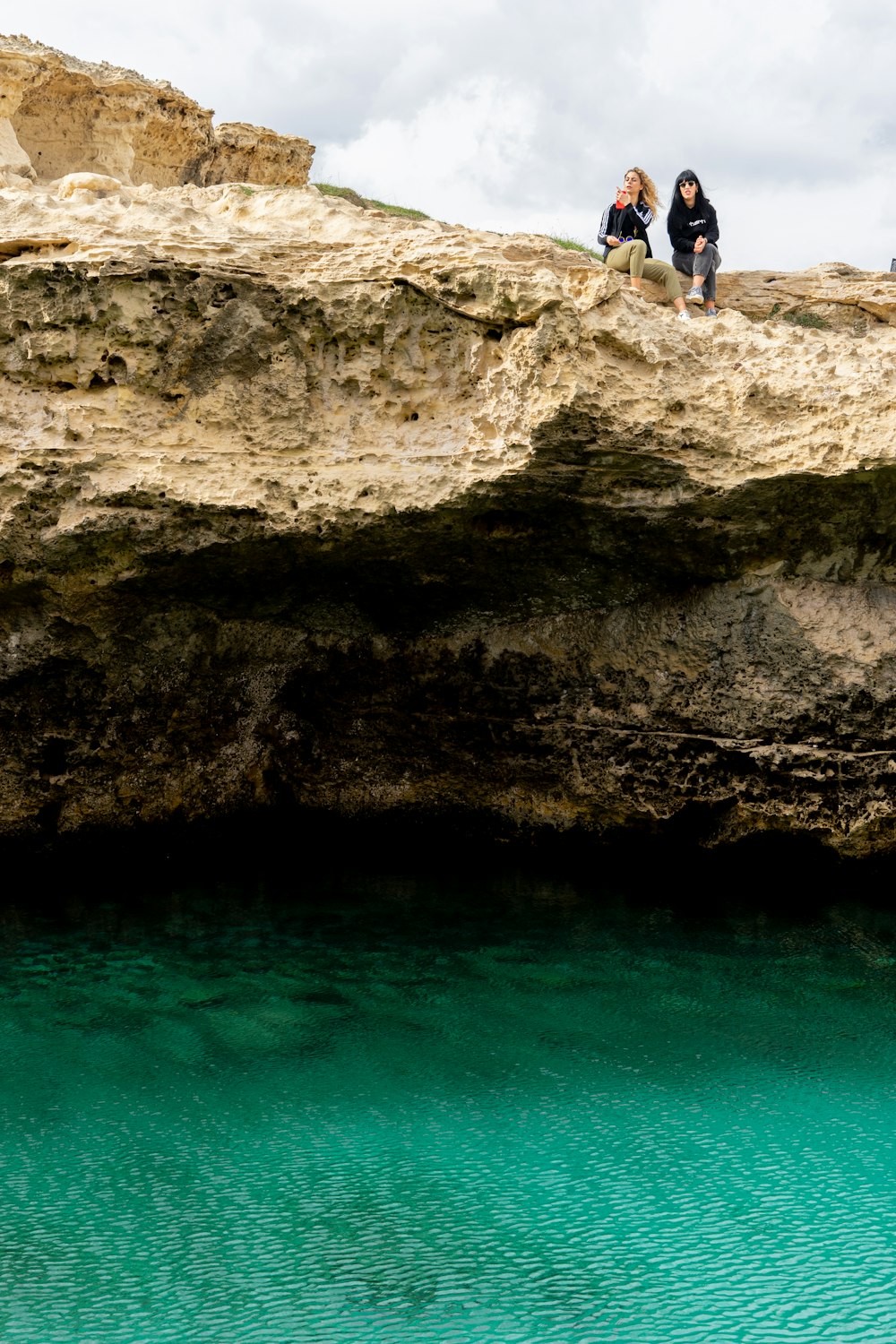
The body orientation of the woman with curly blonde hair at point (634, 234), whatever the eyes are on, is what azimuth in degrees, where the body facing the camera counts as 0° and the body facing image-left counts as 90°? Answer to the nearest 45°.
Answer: approximately 0°
